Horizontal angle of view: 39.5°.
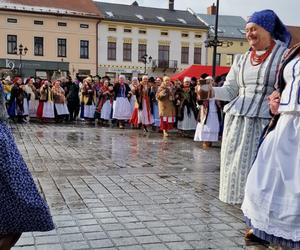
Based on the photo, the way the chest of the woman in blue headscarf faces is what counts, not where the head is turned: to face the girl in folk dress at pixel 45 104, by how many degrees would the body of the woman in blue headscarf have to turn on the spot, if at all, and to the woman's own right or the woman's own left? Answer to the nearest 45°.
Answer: approximately 90° to the woman's own right

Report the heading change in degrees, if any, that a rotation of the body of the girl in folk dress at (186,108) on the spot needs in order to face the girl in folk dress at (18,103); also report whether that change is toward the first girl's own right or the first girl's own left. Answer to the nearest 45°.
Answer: approximately 135° to the first girl's own right

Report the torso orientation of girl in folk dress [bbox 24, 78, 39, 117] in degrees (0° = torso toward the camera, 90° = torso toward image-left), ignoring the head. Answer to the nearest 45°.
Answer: approximately 315°

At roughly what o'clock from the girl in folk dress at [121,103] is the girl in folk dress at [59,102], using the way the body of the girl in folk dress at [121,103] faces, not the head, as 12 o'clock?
the girl in folk dress at [59,102] is roughly at 4 o'clock from the girl in folk dress at [121,103].

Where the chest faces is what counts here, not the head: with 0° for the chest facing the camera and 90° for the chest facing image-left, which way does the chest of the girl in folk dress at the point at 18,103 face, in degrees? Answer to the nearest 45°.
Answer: approximately 315°

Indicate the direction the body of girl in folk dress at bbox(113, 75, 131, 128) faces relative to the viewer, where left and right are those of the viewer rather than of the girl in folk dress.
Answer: facing the viewer

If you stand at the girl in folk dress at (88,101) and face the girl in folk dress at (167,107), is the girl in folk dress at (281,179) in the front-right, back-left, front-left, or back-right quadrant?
front-right

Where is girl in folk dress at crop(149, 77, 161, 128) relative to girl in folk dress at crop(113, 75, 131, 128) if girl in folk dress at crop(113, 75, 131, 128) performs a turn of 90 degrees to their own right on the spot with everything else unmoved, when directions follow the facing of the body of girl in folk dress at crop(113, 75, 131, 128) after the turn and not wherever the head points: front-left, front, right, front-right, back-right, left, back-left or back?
back-left

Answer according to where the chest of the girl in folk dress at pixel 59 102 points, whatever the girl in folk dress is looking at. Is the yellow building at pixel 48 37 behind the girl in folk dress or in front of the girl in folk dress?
behind

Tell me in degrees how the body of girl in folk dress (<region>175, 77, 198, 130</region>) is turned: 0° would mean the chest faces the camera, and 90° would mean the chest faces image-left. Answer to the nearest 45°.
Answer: approximately 0°

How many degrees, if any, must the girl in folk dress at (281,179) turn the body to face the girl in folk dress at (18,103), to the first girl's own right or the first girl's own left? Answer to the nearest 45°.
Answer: approximately 90° to the first girl's own right

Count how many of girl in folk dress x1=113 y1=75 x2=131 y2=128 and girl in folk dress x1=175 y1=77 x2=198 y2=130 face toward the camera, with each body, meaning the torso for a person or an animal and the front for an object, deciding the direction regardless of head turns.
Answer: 2

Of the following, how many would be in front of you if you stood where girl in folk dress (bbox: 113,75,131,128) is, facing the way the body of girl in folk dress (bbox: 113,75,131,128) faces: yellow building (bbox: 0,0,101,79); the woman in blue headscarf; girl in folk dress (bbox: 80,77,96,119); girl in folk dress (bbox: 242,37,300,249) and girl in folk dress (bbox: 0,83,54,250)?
3

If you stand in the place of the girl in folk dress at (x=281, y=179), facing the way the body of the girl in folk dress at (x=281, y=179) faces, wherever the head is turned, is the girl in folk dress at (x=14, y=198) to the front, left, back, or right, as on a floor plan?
front

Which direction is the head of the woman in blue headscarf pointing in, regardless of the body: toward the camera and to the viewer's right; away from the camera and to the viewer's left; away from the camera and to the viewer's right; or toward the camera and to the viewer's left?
toward the camera and to the viewer's left
